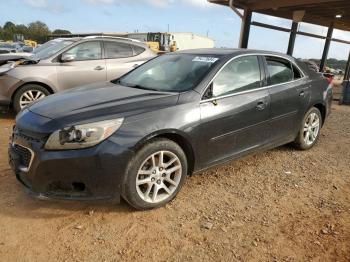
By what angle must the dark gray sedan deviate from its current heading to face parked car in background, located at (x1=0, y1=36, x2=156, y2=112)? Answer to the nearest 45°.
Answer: approximately 90° to its right

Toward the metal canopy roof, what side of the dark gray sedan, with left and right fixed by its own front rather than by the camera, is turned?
back

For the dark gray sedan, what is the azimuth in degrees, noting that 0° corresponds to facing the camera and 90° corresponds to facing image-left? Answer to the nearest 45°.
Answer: approximately 45°
